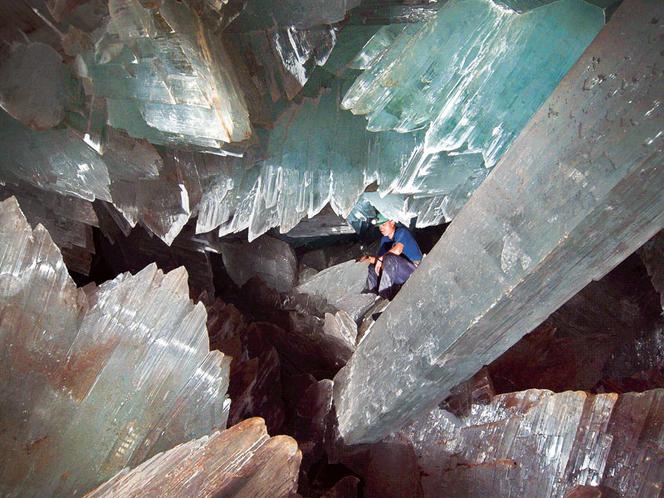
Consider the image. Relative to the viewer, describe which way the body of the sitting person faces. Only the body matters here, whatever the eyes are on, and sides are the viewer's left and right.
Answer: facing the viewer and to the left of the viewer

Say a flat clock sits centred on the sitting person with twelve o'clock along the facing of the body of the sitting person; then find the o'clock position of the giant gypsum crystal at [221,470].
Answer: The giant gypsum crystal is roughly at 11 o'clock from the sitting person.

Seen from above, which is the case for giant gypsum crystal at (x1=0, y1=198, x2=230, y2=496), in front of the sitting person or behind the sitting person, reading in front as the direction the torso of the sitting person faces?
in front

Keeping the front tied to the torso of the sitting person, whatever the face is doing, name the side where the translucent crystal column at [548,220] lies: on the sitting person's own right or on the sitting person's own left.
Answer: on the sitting person's own left
